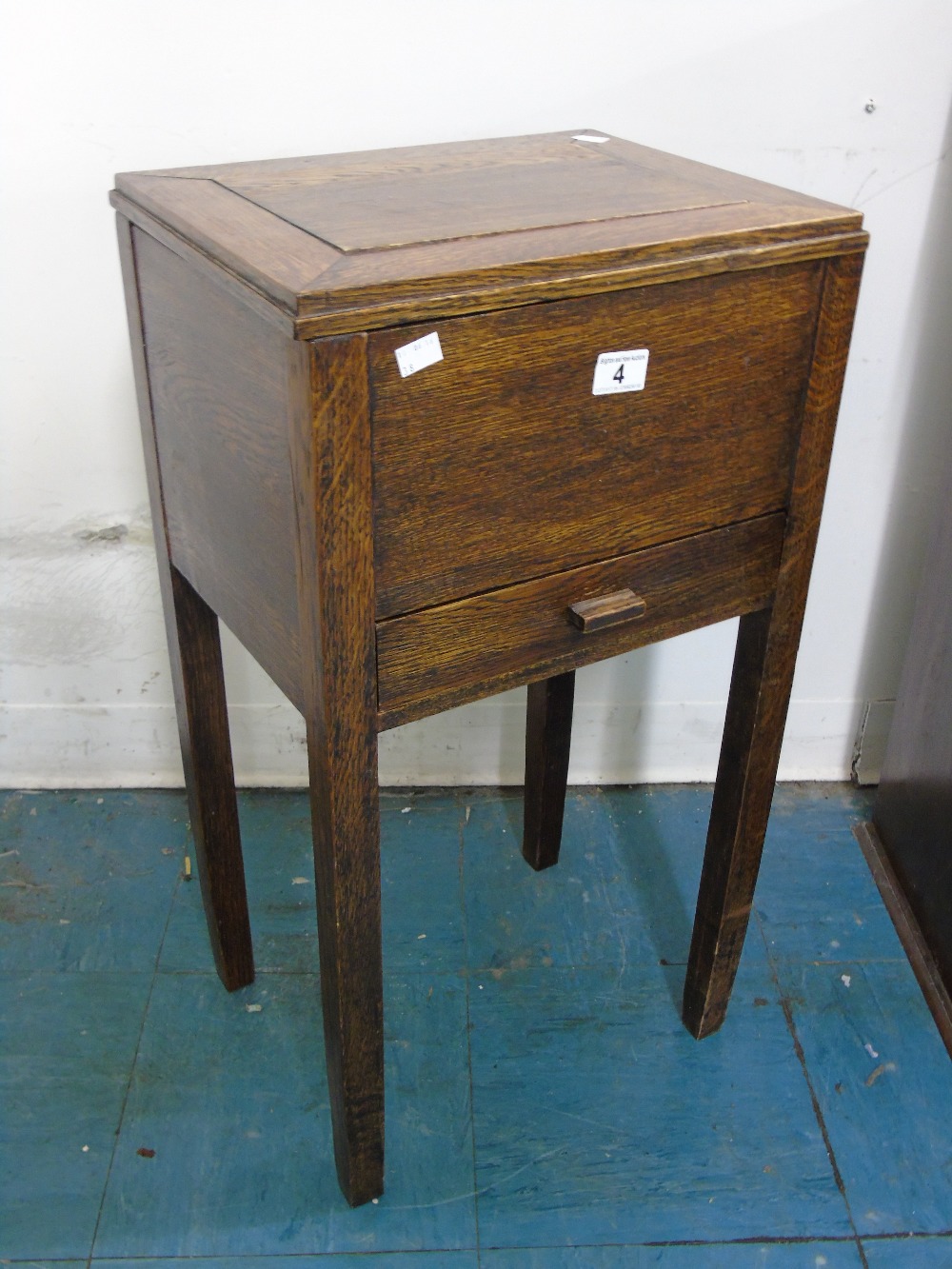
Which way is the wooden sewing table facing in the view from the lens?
facing the viewer and to the right of the viewer
